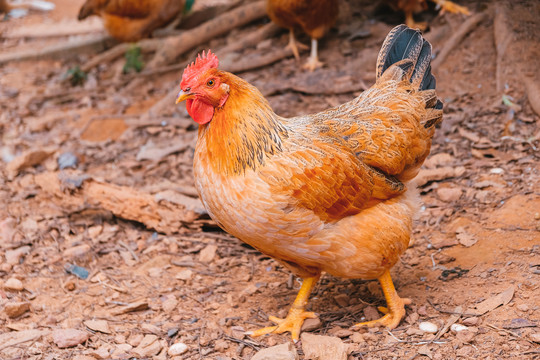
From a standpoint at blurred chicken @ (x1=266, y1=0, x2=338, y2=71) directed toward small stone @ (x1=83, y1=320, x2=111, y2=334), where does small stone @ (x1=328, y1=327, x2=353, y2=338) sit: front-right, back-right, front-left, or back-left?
front-left

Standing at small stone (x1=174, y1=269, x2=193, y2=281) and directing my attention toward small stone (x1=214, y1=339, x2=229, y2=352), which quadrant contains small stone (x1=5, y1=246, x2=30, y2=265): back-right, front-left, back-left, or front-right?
back-right

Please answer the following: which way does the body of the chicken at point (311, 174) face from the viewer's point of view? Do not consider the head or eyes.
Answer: to the viewer's left

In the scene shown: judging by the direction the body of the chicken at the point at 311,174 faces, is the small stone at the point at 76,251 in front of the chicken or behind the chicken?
in front

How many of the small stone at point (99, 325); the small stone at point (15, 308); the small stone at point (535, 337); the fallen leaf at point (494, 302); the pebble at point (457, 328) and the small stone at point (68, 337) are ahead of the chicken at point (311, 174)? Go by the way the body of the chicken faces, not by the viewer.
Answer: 3
